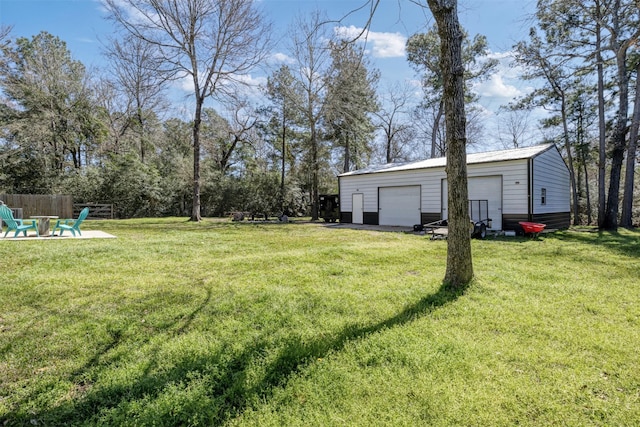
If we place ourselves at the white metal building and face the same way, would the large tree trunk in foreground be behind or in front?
in front

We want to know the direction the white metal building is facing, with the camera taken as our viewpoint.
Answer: facing the viewer and to the left of the viewer

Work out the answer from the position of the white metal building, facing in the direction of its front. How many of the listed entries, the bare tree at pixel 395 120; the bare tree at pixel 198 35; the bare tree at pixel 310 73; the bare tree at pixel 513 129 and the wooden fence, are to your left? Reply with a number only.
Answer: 0

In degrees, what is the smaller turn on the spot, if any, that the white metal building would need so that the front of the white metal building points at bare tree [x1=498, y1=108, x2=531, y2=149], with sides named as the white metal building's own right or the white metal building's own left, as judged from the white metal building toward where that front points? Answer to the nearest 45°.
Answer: approximately 135° to the white metal building's own right

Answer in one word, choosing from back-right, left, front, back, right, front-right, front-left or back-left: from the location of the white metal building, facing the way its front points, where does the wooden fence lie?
front-right

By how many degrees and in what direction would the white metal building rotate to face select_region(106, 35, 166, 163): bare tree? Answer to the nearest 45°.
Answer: approximately 45° to its right

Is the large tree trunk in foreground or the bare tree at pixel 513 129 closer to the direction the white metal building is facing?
the large tree trunk in foreground

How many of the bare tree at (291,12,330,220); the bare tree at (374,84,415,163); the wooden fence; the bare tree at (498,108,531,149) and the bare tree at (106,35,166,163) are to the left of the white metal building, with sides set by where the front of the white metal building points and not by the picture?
0

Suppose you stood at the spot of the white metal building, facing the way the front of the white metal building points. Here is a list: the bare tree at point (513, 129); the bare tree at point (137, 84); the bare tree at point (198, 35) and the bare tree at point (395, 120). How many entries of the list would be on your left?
0

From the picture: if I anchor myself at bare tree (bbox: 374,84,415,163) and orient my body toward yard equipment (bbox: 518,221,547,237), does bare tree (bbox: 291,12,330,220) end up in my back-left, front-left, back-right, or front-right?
front-right

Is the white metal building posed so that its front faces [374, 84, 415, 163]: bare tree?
no

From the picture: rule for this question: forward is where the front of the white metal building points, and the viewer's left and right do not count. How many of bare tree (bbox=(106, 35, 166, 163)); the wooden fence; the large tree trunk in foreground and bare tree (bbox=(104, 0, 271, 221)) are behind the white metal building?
0

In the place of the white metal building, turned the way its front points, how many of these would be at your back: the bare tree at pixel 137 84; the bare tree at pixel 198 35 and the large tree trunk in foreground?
0

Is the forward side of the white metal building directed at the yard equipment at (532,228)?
no

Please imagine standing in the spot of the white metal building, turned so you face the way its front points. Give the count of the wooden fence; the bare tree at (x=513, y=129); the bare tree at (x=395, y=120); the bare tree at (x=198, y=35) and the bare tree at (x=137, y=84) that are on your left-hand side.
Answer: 0

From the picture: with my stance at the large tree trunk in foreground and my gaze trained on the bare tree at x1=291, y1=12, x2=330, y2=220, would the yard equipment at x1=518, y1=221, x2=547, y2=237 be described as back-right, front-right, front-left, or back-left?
front-right

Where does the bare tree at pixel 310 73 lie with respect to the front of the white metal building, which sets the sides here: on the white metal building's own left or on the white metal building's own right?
on the white metal building's own right
